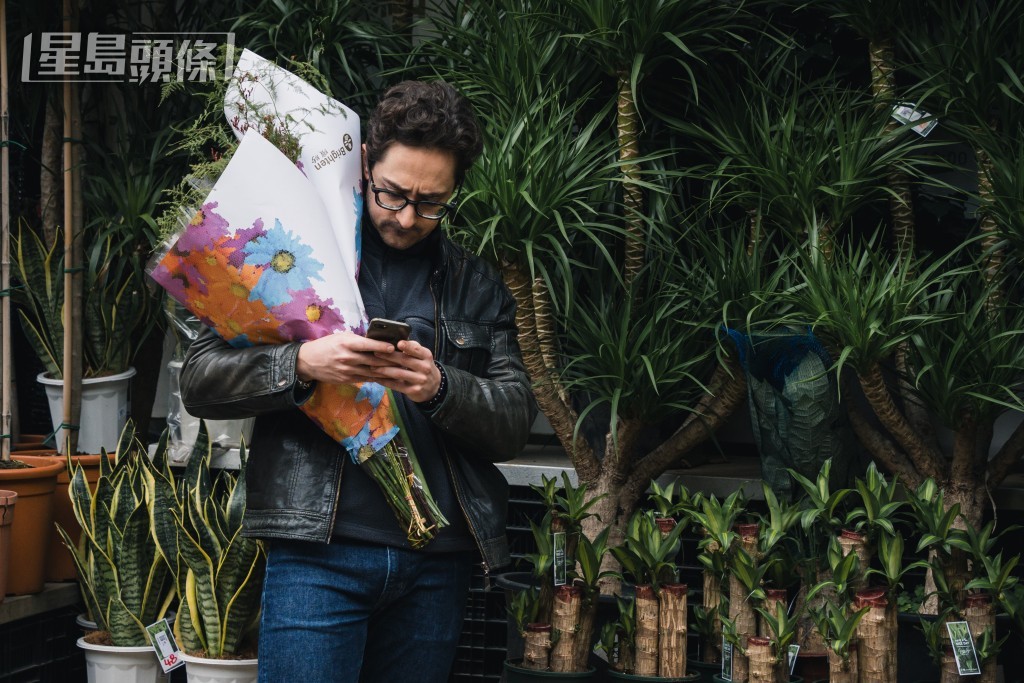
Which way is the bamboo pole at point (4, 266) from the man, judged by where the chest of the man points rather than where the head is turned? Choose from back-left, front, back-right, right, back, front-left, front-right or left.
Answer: back-right

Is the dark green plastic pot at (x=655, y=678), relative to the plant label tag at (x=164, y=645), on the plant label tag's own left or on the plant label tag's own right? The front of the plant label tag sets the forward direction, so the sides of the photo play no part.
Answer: on the plant label tag's own left

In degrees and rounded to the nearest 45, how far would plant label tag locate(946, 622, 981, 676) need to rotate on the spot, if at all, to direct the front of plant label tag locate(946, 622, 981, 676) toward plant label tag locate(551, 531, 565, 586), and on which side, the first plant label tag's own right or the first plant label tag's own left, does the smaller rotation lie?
approximately 90° to the first plant label tag's own right

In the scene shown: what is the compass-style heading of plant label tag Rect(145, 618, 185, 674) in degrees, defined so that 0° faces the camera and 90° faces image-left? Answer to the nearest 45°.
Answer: approximately 0°

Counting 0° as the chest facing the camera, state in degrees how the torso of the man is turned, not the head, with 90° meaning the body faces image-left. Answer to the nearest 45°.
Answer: approximately 0°

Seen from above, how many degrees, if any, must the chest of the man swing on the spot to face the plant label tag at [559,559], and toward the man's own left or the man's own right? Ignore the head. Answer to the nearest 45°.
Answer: approximately 135° to the man's own left
